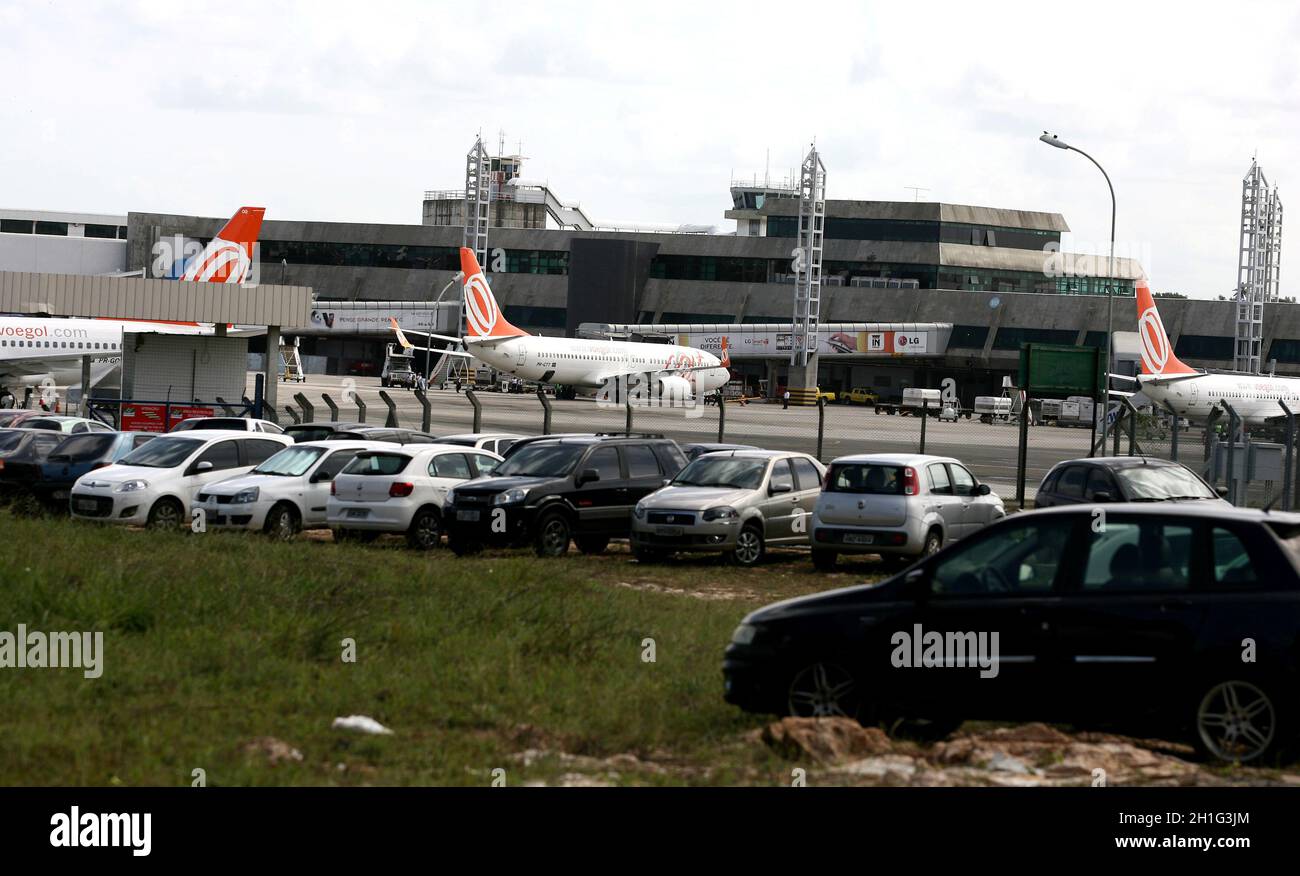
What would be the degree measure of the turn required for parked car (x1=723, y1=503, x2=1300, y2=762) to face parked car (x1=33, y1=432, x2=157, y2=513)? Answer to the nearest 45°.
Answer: approximately 45° to its right

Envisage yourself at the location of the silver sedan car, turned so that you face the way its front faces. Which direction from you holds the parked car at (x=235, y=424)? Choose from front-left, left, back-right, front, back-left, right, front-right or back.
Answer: right

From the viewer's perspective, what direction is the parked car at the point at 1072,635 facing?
to the viewer's left

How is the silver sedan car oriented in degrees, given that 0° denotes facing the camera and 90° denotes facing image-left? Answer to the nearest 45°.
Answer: approximately 45°

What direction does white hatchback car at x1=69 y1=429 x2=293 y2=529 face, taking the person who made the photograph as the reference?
facing the viewer and to the left of the viewer

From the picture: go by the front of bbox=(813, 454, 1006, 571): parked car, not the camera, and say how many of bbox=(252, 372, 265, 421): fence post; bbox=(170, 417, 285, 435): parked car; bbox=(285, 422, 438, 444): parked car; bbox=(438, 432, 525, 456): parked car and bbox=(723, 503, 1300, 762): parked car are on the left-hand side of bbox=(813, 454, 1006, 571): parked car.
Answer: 4

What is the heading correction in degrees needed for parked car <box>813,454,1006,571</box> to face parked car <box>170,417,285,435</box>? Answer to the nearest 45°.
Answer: approximately 90° to its left

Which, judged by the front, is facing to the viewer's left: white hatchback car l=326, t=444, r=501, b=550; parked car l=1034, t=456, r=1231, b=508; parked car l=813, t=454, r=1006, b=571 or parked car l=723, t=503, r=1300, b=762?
parked car l=723, t=503, r=1300, b=762

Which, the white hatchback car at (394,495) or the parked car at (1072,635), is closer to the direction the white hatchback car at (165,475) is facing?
the parked car

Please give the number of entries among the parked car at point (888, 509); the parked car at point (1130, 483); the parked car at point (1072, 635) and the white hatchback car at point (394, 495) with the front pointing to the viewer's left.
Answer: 1

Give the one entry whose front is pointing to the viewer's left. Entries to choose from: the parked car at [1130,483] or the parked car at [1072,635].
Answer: the parked car at [1072,635]

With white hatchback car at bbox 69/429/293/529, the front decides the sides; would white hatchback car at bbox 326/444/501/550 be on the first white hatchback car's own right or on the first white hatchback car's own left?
on the first white hatchback car's own left

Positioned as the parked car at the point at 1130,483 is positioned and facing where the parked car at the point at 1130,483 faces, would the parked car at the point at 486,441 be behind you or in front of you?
behind

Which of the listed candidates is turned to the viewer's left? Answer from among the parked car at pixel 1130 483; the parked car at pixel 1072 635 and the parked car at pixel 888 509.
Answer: the parked car at pixel 1072 635
